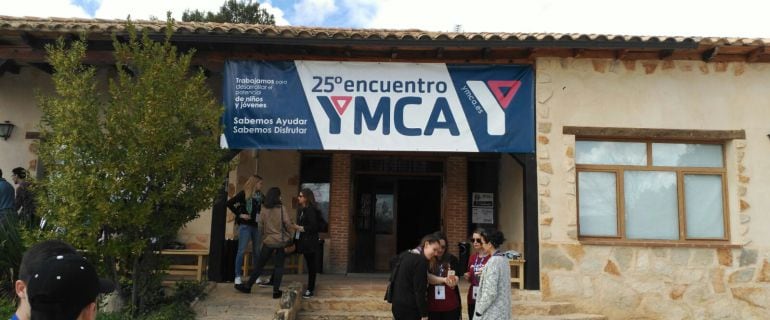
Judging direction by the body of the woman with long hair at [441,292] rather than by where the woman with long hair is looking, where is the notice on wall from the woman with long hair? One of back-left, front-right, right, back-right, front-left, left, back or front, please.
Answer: back

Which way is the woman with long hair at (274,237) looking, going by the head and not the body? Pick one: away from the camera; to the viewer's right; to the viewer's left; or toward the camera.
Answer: away from the camera

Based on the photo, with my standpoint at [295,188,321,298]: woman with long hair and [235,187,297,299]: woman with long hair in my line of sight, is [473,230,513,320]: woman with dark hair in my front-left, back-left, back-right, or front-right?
back-left

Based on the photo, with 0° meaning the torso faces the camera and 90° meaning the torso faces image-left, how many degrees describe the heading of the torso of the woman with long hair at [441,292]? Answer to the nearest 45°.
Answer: approximately 0°

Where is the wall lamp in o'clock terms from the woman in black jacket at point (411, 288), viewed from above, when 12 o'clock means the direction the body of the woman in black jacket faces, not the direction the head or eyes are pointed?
The wall lamp is roughly at 7 o'clock from the woman in black jacket.

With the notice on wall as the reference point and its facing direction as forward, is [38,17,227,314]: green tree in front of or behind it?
in front

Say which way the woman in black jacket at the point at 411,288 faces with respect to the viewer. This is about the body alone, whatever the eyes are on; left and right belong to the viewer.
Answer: facing to the right of the viewer

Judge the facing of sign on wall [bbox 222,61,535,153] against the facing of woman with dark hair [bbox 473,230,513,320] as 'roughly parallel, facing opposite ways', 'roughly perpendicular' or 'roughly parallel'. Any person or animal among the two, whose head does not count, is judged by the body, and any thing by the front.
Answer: roughly perpendicular

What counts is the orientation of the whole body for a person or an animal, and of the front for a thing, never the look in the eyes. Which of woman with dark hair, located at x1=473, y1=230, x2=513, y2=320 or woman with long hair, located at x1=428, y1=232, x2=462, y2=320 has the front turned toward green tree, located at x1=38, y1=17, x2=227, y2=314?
woman with dark hair, located at x1=473, y1=230, x2=513, y2=320

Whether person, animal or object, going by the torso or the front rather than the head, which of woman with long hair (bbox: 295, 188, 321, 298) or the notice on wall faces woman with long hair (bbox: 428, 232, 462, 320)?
the notice on wall

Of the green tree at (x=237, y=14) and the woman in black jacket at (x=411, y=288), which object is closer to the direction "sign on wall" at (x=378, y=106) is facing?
the woman in black jacket
